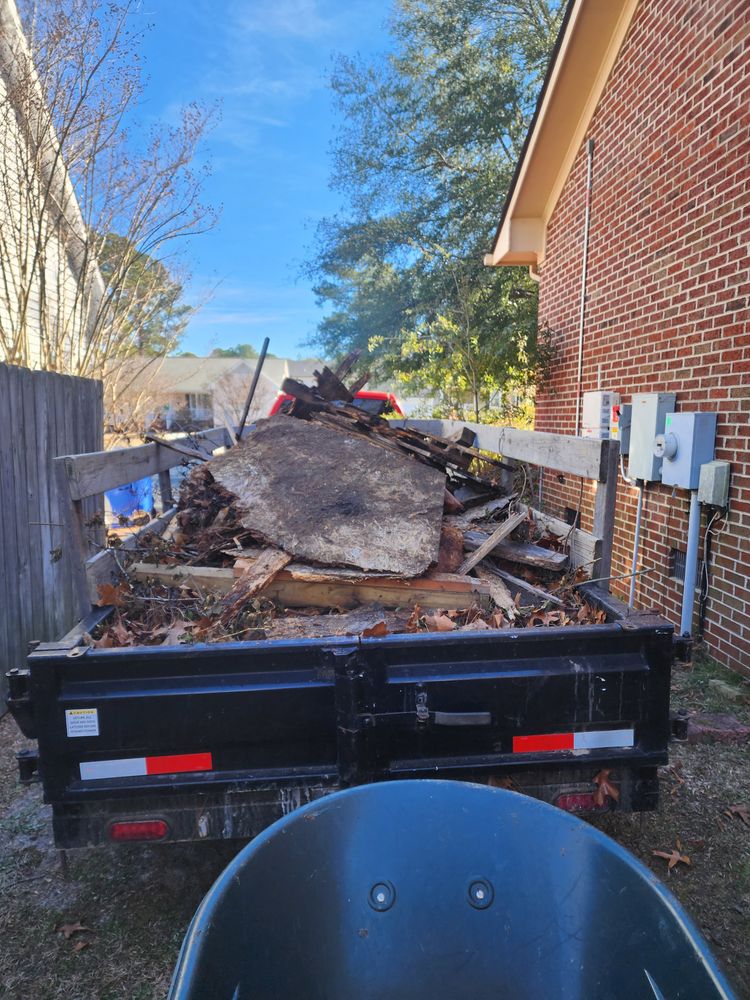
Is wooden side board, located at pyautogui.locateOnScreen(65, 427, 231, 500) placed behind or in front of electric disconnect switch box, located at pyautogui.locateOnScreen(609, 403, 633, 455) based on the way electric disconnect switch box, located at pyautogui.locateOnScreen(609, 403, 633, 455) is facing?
in front

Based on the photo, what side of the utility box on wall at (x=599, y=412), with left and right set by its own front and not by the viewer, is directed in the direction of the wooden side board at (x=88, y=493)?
front

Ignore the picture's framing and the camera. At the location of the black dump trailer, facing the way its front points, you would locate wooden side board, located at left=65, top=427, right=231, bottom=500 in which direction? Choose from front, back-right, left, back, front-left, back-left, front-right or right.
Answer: front-left

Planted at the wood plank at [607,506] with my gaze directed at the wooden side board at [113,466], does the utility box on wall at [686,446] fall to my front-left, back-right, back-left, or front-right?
back-right

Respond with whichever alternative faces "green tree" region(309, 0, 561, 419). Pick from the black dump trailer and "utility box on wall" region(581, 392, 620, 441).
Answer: the black dump trailer

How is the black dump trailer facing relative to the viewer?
away from the camera

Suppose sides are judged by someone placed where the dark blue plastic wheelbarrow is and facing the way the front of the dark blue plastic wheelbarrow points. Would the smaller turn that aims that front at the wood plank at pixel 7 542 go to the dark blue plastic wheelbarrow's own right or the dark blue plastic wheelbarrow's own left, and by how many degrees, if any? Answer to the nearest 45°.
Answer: approximately 45° to the dark blue plastic wheelbarrow's own left

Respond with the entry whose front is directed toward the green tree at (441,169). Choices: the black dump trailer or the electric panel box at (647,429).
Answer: the black dump trailer

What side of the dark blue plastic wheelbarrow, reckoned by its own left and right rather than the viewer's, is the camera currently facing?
back

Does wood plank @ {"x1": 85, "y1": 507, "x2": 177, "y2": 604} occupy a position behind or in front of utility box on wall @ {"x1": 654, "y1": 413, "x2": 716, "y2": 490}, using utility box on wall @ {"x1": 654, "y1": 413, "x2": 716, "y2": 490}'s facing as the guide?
in front

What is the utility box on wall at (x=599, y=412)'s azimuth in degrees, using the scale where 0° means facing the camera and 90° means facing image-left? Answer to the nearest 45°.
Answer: approximately 45°

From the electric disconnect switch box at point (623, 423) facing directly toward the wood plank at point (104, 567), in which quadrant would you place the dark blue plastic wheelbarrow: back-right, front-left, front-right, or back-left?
front-left

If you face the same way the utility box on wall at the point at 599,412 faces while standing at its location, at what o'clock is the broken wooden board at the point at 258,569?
The broken wooden board is roughly at 11 o'clock from the utility box on wall.

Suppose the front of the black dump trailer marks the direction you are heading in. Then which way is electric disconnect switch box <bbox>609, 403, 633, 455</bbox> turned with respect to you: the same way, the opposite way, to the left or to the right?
to the left

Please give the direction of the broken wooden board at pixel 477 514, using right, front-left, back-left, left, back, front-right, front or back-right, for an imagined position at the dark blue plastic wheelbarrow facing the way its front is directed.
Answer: front

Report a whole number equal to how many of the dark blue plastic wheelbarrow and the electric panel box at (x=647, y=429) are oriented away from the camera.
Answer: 1

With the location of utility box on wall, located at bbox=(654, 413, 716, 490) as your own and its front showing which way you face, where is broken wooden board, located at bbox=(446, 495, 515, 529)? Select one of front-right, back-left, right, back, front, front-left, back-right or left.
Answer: front

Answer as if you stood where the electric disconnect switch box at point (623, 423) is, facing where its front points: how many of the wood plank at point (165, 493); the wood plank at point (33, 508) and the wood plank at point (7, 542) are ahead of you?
3

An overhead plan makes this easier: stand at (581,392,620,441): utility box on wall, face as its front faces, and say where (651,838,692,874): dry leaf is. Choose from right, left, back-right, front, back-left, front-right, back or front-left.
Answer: front-left

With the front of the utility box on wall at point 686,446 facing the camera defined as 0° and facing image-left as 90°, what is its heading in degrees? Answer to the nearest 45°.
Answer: approximately 45°
